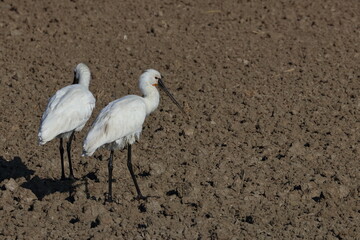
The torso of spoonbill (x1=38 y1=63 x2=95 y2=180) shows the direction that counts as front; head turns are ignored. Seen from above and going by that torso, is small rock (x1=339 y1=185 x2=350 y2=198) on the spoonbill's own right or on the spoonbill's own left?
on the spoonbill's own right

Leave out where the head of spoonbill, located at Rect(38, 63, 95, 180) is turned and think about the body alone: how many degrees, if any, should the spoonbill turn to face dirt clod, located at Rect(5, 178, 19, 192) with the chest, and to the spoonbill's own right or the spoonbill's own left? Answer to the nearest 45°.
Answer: approximately 135° to the spoonbill's own left

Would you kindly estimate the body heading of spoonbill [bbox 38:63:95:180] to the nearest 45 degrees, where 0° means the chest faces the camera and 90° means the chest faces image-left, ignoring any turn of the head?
approximately 225°

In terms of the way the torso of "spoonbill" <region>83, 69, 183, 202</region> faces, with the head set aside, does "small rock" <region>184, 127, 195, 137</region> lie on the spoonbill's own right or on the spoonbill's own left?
on the spoonbill's own left

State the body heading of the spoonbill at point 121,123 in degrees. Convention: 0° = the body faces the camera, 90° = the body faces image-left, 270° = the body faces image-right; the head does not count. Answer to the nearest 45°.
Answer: approximately 270°

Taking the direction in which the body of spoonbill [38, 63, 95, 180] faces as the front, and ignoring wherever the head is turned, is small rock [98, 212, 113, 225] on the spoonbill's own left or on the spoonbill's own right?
on the spoonbill's own right

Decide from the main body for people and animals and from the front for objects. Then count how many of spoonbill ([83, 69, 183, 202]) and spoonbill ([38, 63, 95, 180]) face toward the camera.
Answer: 0
